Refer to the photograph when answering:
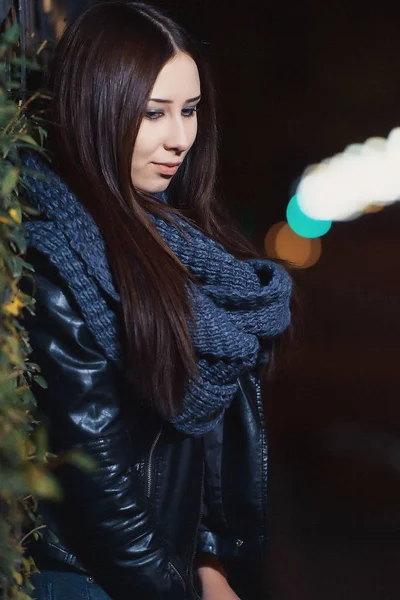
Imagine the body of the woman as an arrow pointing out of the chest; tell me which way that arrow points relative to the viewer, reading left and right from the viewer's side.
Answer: facing the viewer and to the right of the viewer

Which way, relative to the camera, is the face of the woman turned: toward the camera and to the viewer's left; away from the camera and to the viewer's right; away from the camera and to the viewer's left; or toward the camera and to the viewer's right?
toward the camera and to the viewer's right
